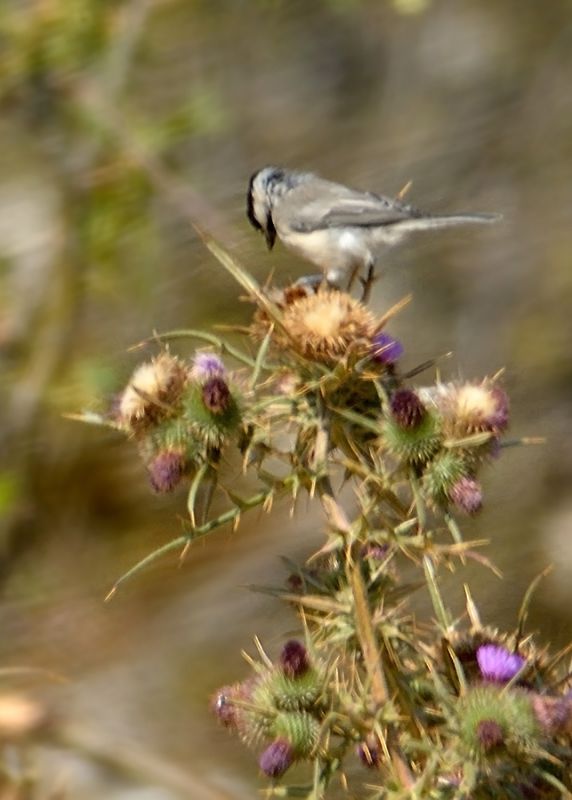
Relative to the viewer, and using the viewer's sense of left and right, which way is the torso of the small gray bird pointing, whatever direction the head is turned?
facing to the left of the viewer
